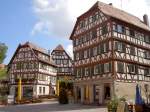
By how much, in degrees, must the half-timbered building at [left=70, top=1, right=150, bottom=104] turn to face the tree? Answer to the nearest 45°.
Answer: approximately 90° to its right

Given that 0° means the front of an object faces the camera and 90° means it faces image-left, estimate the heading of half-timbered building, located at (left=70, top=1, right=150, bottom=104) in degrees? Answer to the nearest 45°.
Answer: approximately 45°
